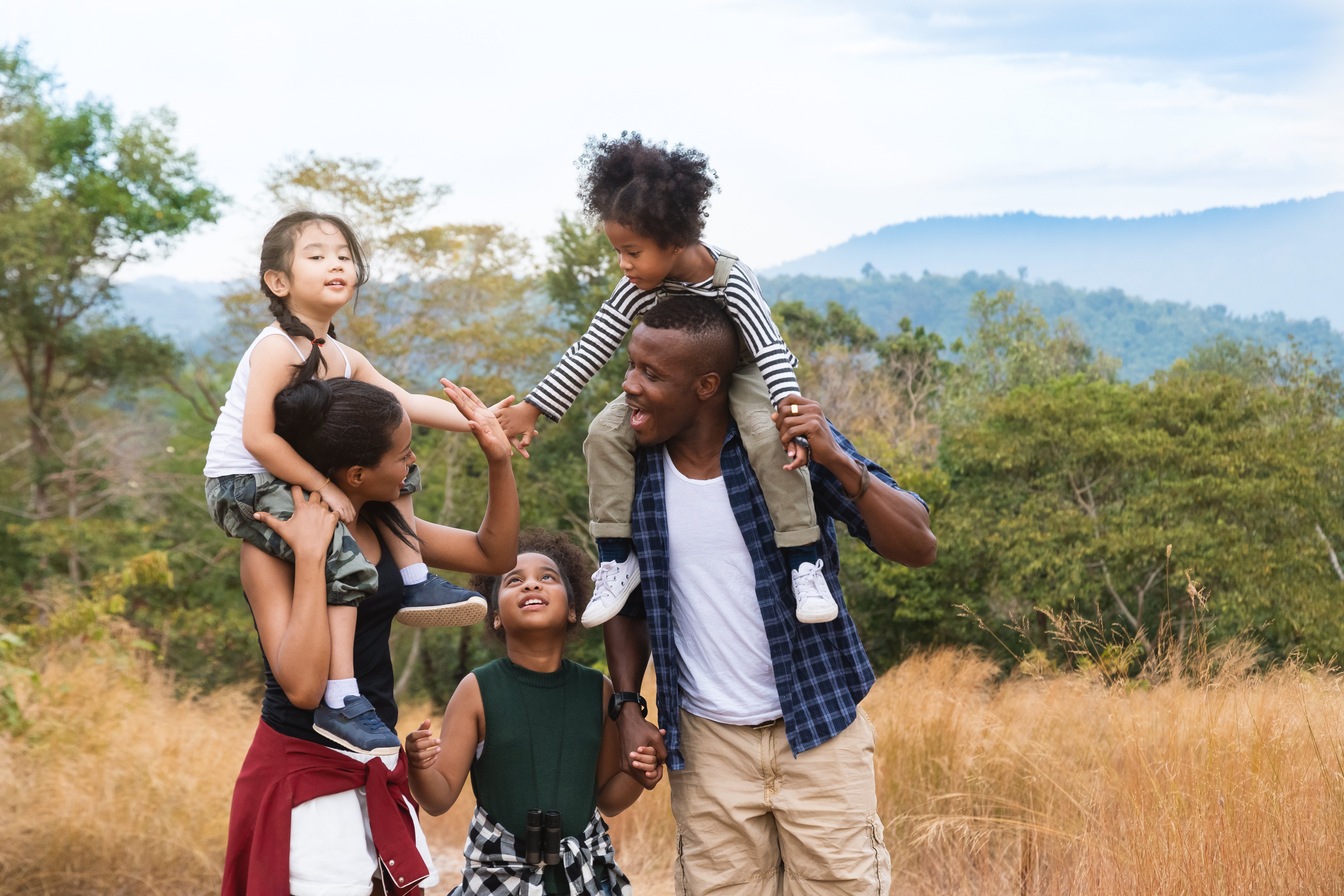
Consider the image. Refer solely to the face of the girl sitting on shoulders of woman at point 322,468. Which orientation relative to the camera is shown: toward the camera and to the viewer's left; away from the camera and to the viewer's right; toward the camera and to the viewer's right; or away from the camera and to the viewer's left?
toward the camera and to the viewer's right

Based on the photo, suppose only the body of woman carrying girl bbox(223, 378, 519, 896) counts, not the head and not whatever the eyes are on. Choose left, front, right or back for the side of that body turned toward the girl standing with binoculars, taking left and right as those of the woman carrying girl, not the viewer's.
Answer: front

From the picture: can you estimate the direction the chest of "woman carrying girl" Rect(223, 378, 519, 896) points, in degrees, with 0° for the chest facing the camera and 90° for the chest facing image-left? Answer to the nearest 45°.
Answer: approximately 315°

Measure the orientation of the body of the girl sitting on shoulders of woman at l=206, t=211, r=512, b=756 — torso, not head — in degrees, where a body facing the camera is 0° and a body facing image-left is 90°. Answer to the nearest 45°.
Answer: approximately 315°

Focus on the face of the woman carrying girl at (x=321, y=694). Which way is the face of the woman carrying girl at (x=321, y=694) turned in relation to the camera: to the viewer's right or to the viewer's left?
to the viewer's right
